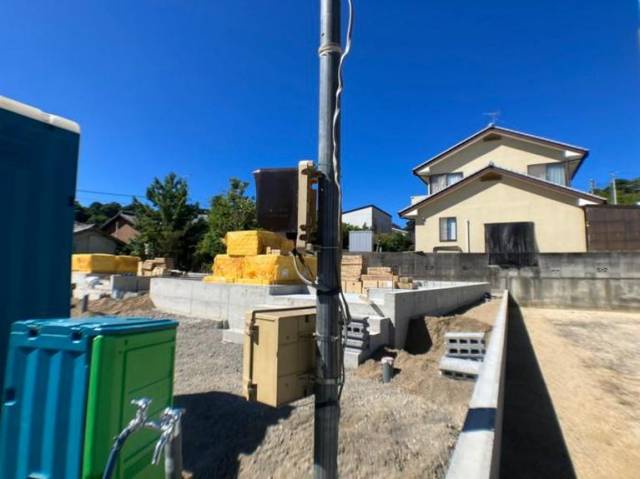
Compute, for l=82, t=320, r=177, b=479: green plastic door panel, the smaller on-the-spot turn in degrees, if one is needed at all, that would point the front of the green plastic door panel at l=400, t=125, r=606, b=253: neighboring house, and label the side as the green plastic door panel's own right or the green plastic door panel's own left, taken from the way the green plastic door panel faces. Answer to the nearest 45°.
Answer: approximately 90° to the green plastic door panel's own left

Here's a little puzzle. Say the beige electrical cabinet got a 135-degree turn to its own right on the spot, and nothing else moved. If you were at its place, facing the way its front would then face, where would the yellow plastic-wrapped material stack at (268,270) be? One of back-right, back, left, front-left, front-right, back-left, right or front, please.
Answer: right

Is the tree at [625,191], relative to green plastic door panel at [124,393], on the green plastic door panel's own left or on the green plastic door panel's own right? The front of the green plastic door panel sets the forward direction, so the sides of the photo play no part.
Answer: on the green plastic door panel's own left

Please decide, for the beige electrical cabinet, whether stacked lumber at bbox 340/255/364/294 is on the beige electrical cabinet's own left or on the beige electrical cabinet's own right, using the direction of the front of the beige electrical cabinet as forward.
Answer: on the beige electrical cabinet's own left

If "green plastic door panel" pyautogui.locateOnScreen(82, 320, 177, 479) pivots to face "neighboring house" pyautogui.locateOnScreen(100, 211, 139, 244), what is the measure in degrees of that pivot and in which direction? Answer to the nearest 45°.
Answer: approximately 135° to its left

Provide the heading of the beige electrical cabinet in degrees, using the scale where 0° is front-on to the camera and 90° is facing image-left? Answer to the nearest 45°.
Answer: approximately 315°

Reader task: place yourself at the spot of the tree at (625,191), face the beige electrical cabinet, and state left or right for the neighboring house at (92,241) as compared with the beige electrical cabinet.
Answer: right

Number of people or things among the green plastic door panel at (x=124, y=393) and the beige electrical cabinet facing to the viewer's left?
0

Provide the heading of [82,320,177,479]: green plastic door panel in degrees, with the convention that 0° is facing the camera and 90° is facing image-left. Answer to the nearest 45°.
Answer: approximately 315°

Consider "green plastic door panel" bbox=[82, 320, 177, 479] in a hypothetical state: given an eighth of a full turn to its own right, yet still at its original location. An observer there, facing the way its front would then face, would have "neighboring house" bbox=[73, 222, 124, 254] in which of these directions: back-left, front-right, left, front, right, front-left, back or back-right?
back

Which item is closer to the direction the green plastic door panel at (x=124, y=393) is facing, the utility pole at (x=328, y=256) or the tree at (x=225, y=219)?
the utility pole
